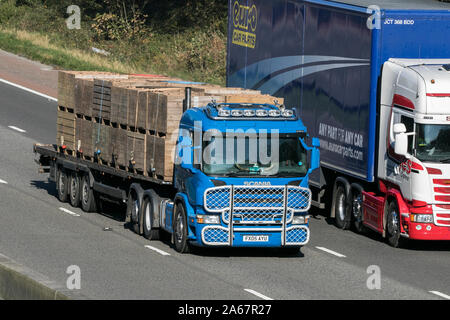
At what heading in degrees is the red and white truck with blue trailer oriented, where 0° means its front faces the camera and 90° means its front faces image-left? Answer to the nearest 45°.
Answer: approximately 315°

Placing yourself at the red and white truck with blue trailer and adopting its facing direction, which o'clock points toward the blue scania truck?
The blue scania truck is roughly at 3 o'clock from the red and white truck with blue trailer.
